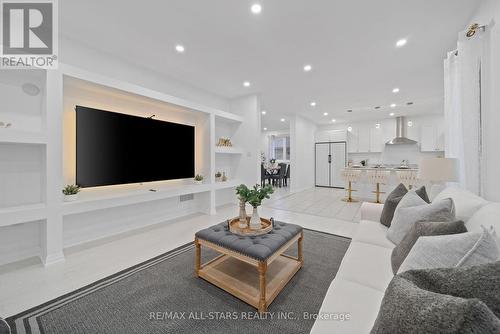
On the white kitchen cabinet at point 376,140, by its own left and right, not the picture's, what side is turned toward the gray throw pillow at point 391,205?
front

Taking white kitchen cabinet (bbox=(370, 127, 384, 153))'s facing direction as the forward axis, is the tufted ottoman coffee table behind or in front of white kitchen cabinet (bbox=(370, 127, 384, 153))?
in front

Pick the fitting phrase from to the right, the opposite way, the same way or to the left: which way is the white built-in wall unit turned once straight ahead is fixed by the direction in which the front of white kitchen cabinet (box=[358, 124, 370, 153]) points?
to the left

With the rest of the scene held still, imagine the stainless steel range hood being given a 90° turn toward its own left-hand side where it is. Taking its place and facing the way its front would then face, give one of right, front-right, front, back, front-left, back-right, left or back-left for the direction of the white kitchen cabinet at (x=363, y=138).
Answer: back

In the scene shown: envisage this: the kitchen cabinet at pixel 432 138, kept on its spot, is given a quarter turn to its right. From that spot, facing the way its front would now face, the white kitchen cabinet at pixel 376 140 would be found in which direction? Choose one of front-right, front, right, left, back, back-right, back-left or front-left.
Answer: front

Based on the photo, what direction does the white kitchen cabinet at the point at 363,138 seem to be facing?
toward the camera

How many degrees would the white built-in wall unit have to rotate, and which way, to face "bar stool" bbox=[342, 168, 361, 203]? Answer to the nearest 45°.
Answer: approximately 45° to its left

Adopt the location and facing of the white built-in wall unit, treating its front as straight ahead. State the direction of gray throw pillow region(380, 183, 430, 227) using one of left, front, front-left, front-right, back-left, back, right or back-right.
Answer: front

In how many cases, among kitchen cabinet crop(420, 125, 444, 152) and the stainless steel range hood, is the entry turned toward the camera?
2

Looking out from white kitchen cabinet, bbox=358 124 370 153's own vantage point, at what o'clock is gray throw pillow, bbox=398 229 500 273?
The gray throw pillow is roughly at 12 o'clock from the white kitchen cabinet.

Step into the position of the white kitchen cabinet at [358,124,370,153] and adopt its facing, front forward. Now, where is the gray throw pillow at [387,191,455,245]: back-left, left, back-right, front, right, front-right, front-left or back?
front

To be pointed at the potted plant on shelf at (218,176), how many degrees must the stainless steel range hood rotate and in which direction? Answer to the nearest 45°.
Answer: approximately 45° to its right

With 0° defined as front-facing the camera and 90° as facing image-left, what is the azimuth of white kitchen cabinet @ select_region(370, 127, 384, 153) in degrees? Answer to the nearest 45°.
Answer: approximately 0°

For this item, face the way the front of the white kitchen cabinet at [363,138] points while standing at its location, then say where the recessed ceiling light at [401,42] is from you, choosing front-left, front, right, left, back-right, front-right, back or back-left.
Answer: front

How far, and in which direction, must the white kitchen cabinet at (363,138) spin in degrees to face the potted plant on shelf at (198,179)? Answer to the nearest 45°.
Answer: approximately 45° to its right
